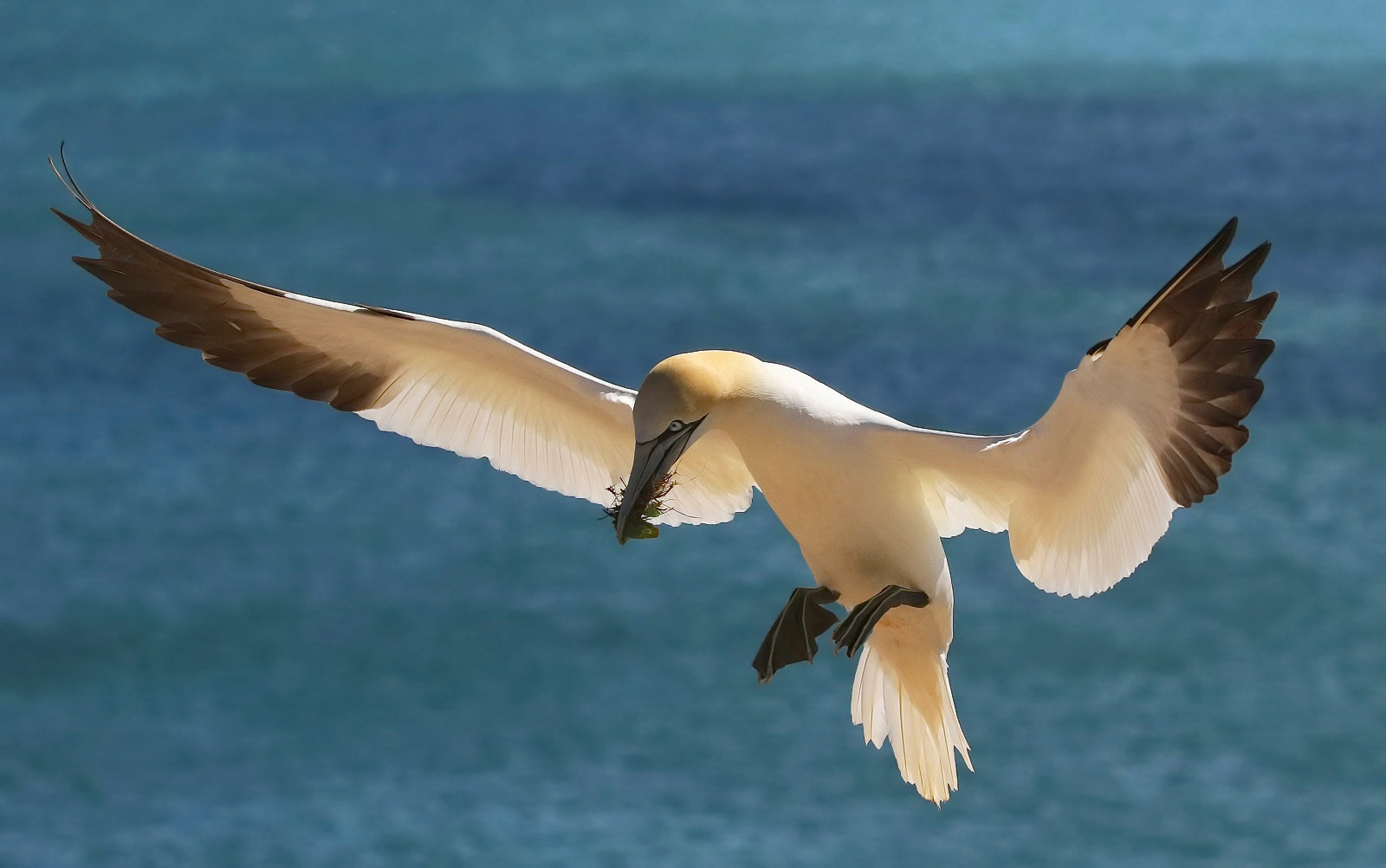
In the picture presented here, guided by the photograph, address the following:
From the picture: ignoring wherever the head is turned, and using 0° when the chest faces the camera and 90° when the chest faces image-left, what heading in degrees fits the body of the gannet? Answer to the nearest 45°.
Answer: approximately 45°
